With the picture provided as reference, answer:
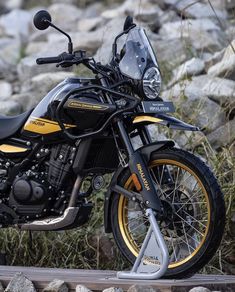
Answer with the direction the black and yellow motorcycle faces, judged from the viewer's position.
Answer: facing the viewer and to the right of the viewer

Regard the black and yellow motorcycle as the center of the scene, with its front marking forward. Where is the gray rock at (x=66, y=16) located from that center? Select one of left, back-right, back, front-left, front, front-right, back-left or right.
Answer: back-left

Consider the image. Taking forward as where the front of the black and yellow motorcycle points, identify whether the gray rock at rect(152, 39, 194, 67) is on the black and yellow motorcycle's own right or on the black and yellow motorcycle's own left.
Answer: on the black and yellow motorcycle's own left

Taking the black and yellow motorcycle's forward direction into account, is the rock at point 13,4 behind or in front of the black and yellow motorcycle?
behind

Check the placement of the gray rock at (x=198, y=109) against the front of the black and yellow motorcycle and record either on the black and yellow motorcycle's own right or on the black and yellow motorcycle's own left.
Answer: on the black and yellow motorcycle's own left

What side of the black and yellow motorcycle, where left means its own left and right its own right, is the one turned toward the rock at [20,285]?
right
